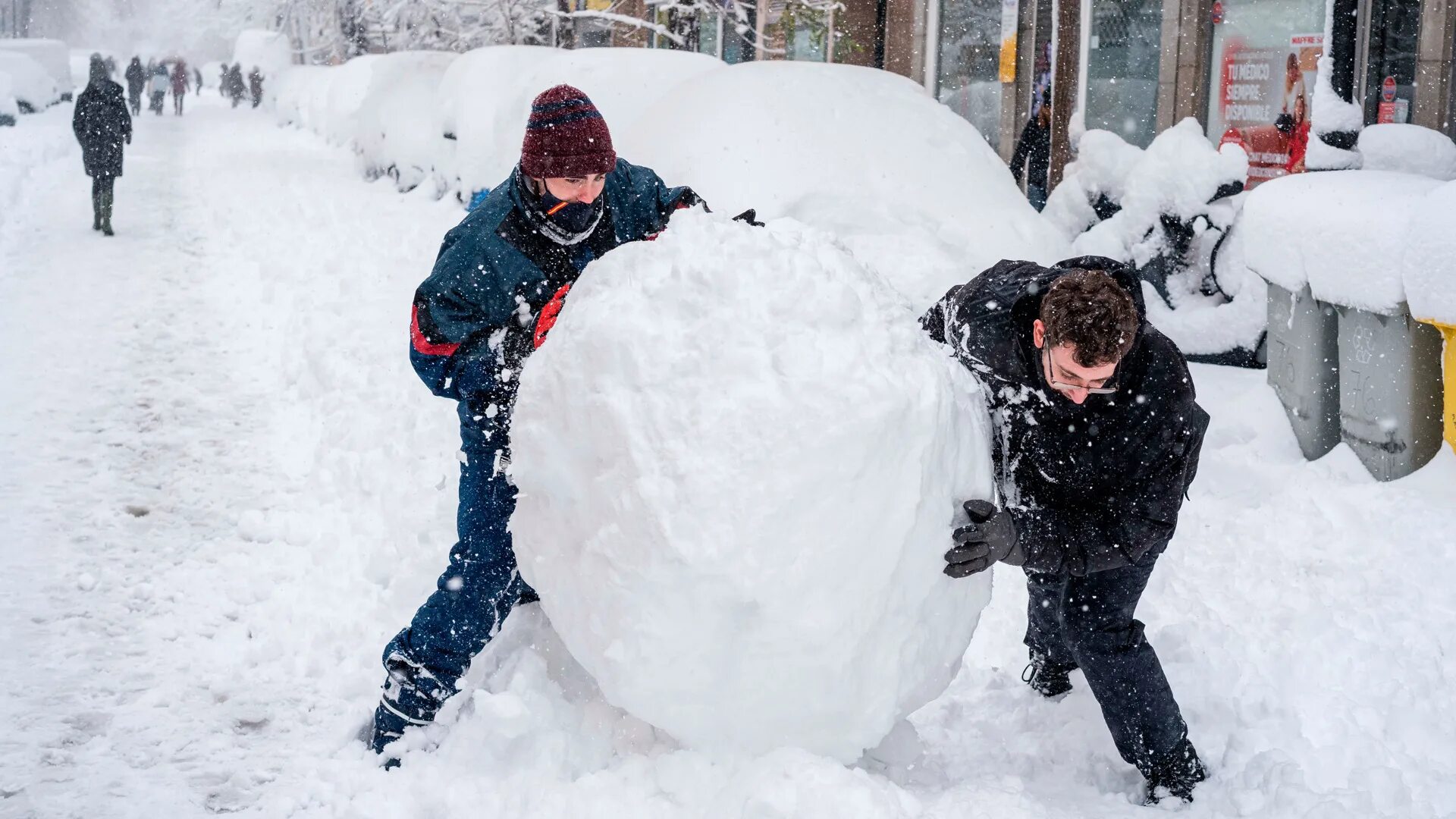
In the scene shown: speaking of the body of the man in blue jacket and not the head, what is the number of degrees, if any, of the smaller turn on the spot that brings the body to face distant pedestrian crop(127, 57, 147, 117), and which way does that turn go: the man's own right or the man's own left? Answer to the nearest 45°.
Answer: approximately 135° to the man's own left

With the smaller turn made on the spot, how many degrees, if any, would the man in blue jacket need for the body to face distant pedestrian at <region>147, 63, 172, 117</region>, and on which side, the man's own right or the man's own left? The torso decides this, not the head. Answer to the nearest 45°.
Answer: approximately 135° to the man's own left

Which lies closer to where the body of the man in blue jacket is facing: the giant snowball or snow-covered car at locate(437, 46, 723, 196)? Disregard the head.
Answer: the giant snowball

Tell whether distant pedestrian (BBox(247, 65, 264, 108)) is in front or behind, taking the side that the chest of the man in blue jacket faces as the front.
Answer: behind

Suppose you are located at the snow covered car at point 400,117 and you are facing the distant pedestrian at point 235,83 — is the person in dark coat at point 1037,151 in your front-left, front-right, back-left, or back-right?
back-right

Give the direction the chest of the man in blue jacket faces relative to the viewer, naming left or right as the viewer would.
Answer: facing the viewer and to the right of the viewer

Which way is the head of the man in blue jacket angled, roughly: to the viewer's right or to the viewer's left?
to the viewer's right
